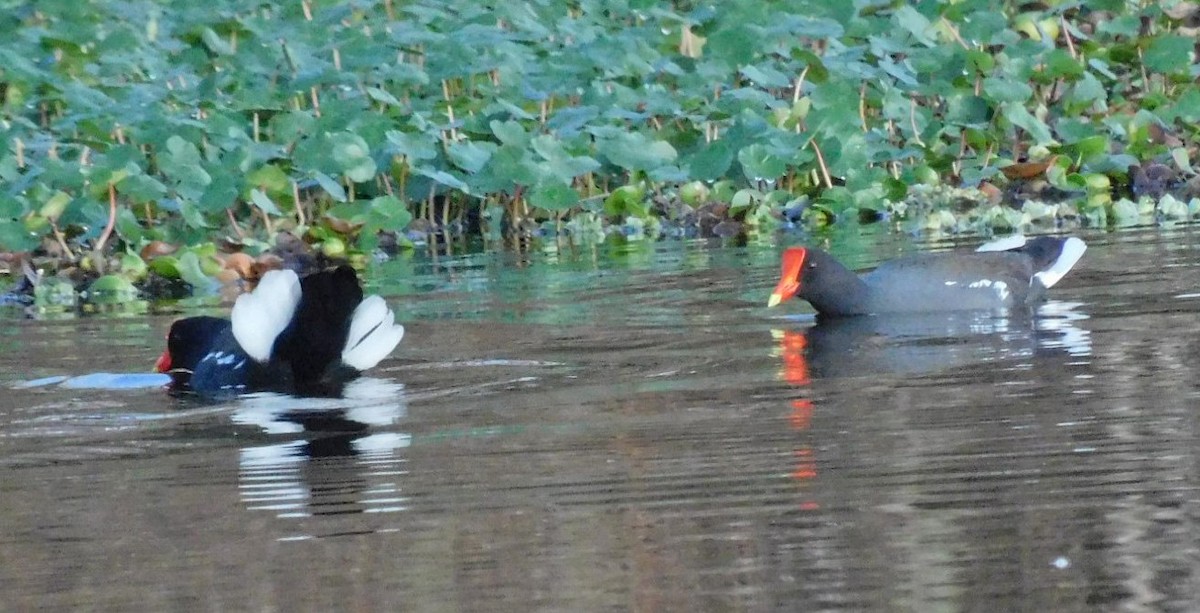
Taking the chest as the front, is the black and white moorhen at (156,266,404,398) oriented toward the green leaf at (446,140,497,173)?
no

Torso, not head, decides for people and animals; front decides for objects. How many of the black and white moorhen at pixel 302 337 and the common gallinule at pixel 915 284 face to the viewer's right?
0

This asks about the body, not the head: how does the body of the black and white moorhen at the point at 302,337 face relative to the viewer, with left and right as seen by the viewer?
facing away from the viewer and to the left of the viewer

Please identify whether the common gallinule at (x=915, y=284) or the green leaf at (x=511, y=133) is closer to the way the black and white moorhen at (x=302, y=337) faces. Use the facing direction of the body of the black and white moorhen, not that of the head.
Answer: the green leaf

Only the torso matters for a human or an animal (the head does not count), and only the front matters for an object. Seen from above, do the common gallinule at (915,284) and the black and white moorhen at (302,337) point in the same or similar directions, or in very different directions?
same or similar directions

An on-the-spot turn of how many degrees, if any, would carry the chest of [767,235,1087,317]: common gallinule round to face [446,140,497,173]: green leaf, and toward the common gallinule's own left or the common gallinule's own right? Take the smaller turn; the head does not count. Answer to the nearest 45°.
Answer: approximately 45° to the common gallinule's own right

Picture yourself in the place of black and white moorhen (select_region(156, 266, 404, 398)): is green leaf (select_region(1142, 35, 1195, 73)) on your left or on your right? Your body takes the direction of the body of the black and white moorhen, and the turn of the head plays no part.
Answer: on your right

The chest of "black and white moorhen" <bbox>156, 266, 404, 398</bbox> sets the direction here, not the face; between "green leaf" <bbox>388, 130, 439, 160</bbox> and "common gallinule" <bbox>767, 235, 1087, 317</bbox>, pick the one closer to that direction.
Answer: the green leaf

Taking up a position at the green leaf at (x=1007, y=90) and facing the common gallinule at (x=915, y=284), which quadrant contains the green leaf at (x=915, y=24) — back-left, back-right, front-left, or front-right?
back-right

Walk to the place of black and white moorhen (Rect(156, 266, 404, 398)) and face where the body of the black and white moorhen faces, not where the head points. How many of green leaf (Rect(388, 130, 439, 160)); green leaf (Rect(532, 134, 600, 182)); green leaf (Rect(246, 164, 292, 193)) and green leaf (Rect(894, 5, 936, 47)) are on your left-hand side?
0

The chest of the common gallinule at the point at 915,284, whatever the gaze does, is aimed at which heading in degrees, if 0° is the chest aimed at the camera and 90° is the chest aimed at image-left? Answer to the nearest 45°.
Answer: approximately 90°
